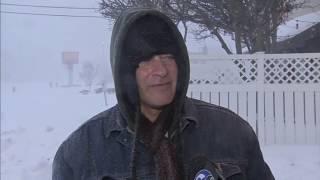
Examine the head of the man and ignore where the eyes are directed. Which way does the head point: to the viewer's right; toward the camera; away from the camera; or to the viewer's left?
toward the camera

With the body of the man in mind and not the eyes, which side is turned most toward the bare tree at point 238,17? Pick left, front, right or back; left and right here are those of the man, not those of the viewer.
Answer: back

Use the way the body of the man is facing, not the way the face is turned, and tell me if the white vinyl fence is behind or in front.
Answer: behind

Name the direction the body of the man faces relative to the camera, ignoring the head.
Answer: toward the camera
